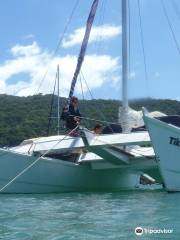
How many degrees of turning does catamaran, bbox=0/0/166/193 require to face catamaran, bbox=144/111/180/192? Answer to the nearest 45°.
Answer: approximately 90° to its left

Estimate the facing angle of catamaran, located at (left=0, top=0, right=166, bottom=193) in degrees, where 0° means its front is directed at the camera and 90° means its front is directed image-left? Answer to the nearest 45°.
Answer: approximately 45°
